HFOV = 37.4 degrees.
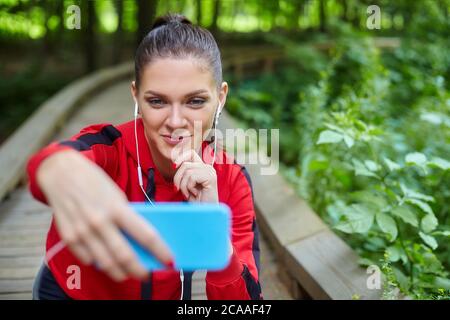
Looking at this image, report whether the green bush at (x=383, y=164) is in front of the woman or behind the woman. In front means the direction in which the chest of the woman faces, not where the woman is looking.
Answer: behind

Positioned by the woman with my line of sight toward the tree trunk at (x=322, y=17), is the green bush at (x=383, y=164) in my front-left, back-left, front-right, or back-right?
front-right

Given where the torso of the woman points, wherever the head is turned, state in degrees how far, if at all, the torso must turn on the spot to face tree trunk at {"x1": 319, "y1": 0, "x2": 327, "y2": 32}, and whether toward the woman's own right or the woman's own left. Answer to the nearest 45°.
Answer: approximately 180°

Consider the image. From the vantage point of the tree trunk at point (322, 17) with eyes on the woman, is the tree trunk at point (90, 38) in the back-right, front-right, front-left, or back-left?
front-right

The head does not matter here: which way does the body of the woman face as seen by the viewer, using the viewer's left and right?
facing the viewer

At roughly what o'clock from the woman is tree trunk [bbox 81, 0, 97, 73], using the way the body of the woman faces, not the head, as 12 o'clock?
The tree trunk is roughly at 6 o'clock from the woman.

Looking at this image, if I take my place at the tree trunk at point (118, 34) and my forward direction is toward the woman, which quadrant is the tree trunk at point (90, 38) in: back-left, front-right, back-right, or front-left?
front-right

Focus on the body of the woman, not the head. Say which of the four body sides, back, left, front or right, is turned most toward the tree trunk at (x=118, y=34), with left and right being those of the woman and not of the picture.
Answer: back

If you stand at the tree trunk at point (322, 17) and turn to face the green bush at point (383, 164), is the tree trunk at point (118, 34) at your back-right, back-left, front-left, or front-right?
front-right
